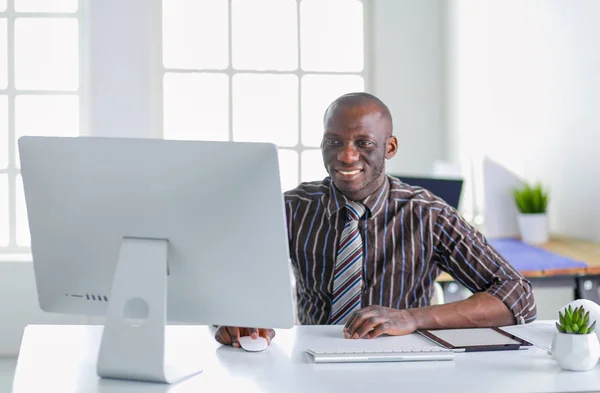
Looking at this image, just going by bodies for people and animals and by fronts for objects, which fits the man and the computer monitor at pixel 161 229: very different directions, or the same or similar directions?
very different directions

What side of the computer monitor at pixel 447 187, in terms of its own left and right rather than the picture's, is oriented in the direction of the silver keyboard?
front

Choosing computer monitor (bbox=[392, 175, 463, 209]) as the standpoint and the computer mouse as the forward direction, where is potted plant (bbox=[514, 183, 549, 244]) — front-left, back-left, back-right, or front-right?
back-left

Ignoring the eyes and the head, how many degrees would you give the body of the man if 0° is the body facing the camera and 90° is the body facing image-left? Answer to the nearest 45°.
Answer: approximately 45°

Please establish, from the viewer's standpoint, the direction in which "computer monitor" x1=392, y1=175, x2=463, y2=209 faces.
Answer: facing the viewer

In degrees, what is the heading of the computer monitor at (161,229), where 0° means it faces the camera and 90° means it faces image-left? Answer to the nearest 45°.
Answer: approximately 225°

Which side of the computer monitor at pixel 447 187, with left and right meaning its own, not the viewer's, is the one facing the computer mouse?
front

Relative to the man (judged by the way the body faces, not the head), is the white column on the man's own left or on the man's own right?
on the man's own right

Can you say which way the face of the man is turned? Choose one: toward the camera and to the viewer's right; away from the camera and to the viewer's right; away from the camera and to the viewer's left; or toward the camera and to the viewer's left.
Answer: toward the camera and to the viewer's left

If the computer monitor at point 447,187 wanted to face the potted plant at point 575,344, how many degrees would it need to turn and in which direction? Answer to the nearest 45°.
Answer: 0° — it already faces it

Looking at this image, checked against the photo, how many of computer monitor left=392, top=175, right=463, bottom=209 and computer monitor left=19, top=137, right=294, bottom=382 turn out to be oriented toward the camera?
1

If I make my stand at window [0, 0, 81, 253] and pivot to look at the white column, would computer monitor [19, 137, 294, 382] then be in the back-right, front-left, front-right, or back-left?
front-right
